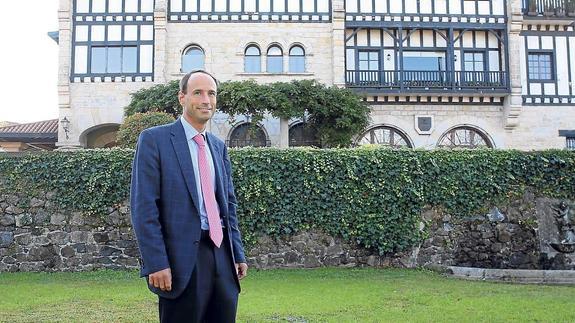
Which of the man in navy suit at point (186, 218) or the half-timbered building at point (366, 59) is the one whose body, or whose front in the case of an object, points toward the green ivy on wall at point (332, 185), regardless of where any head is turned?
the half-timbered building

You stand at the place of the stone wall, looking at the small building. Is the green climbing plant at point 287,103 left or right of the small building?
right

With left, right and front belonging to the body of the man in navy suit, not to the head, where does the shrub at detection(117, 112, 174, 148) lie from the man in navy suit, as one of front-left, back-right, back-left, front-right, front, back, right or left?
back-left

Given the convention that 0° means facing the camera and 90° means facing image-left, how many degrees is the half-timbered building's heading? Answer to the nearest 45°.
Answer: approximately 0°
